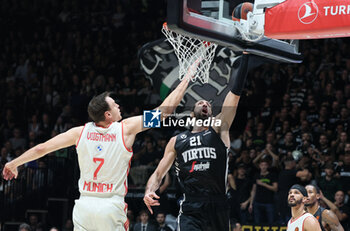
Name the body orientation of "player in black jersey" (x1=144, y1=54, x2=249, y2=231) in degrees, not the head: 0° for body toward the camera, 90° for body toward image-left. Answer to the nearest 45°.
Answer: approximately 0°

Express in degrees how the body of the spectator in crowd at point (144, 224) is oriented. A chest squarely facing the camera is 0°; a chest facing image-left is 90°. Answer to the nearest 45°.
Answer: approximately 0°

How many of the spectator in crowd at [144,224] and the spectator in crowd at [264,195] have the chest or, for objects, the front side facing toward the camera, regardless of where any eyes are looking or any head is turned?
2

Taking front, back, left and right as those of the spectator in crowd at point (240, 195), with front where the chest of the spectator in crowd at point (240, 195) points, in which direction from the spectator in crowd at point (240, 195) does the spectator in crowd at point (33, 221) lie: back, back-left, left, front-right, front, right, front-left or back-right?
right

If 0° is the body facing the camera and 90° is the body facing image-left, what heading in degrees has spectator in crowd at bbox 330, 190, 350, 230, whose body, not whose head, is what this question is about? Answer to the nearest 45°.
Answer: approximately 45°

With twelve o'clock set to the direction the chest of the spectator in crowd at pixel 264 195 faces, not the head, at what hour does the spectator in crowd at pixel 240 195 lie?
the spectator in crowd at pixel 240 195 is roughly at 4 o'clock from the spectator in crowd at pixel 264 195.
